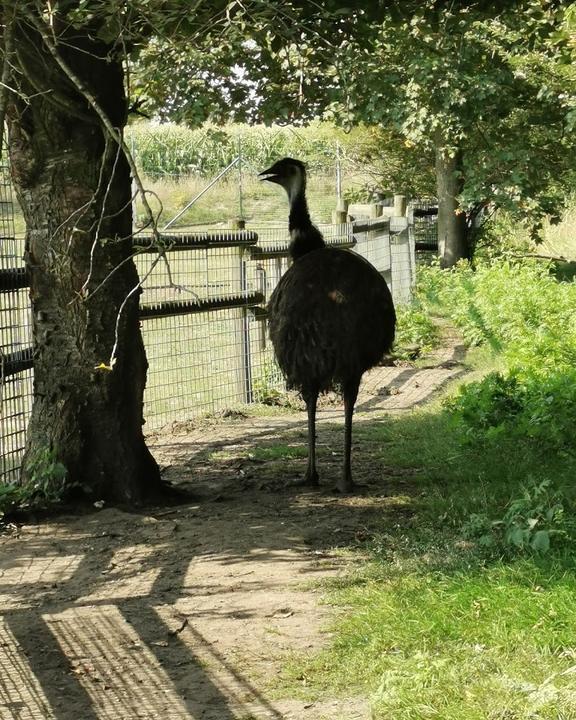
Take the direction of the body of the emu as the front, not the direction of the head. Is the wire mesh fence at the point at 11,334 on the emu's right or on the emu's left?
on the emu's left

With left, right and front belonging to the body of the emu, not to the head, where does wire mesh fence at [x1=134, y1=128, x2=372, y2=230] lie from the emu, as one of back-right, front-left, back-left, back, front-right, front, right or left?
front-right

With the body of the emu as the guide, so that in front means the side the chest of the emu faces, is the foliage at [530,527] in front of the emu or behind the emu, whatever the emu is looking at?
behind

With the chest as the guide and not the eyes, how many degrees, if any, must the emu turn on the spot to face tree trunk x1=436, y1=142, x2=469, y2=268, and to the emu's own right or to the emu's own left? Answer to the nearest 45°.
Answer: approximately 45° to the emu's own right

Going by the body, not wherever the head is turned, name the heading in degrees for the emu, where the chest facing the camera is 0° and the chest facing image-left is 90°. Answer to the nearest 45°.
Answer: approximately 135°
